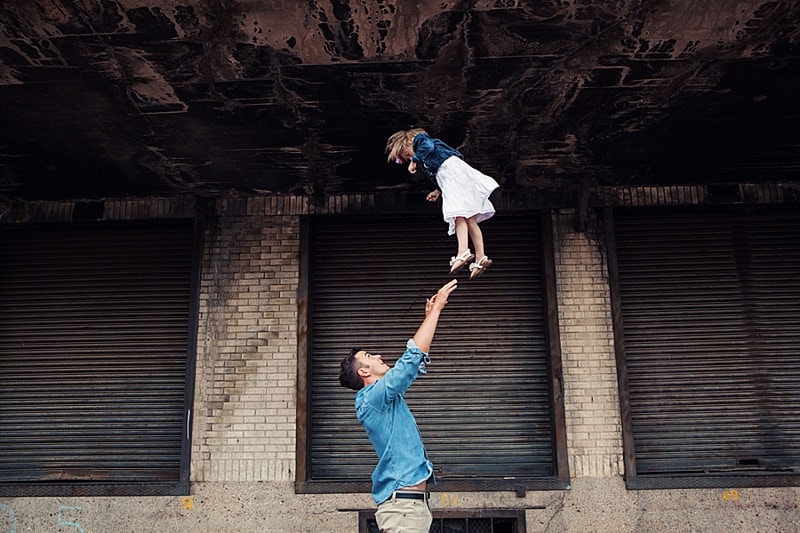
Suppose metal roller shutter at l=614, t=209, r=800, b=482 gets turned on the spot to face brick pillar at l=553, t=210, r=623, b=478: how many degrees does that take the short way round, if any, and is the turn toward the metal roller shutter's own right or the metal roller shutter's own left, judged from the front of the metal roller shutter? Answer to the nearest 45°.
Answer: approximately 45° to the metal roller shutter's own right

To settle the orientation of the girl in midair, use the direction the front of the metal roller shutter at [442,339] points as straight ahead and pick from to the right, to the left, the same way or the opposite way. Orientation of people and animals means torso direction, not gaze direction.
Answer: to the right

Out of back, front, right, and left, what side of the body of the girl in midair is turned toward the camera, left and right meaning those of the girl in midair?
left

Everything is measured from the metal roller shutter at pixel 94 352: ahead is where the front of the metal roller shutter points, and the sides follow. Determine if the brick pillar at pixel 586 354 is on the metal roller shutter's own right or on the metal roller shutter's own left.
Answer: on the metal roller shutter's own left

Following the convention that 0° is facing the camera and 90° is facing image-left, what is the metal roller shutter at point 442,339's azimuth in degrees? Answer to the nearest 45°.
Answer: approximately 0°

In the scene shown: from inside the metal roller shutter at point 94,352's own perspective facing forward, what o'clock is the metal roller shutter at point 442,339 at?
the metal roller shutter at point 442,339 is roughly at 10 o'clock from the metal roller shutter at point 94,352.

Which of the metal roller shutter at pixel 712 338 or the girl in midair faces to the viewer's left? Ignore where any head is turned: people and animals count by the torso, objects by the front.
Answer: the girl in midair

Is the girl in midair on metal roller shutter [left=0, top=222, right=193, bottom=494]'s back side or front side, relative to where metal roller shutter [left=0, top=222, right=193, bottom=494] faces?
on the front side

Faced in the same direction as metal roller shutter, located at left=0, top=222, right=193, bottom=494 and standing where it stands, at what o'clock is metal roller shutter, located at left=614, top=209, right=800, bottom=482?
metal roller shutter, located at left=614, top=209, right=800, bottom=482 is roughly at 10 o'clock from metal roller shutter, located at left=0, top=222, right=193, bottom=494.

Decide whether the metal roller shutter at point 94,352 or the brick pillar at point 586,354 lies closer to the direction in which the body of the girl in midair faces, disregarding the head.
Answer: the metal roller shutter

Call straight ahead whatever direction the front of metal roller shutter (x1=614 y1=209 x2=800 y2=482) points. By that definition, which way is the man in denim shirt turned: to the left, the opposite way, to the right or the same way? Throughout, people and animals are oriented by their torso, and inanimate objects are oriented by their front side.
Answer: to the left

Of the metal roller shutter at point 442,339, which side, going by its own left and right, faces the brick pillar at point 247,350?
right

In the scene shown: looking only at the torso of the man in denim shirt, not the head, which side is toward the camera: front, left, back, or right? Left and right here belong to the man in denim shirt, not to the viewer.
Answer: right

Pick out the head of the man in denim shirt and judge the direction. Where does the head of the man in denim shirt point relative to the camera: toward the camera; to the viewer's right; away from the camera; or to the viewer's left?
to the viewer's right

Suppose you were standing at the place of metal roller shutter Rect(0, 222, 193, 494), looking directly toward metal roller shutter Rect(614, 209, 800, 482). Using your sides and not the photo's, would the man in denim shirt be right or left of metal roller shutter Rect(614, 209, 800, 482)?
right
